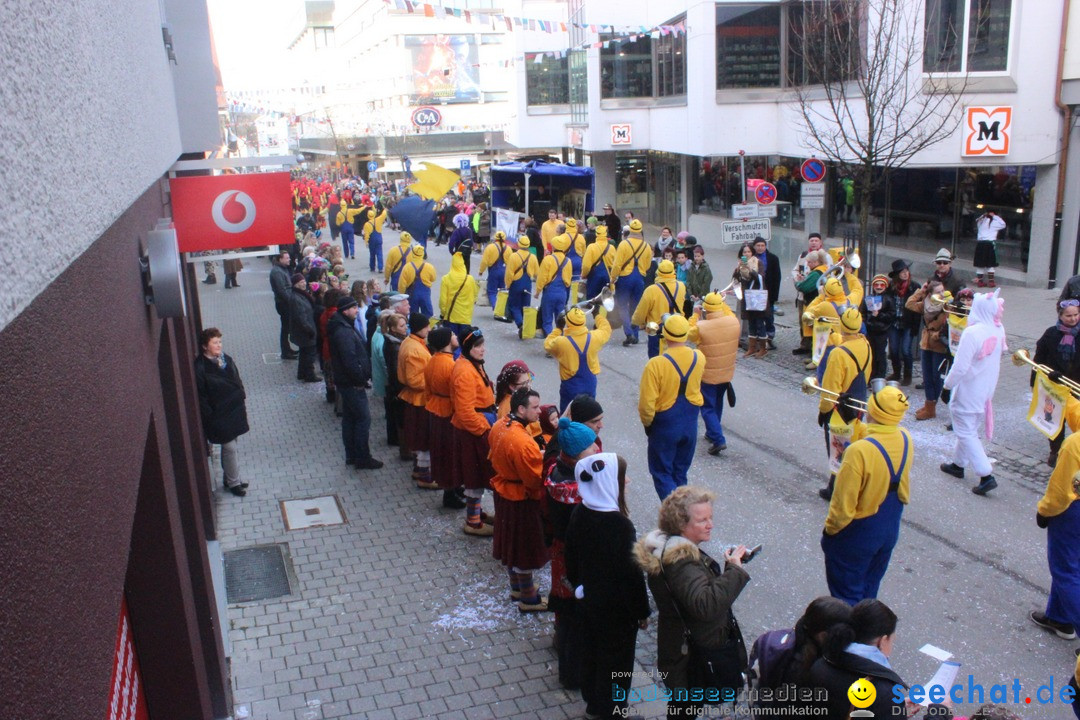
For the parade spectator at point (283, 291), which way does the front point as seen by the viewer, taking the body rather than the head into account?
to the viewer's right

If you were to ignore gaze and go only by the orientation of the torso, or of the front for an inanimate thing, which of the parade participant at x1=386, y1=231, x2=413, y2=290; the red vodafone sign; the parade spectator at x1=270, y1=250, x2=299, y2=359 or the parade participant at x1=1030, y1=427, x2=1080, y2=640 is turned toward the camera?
the red vodafone sign

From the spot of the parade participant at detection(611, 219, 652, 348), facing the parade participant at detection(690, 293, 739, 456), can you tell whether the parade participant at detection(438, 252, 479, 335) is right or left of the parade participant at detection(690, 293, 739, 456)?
right

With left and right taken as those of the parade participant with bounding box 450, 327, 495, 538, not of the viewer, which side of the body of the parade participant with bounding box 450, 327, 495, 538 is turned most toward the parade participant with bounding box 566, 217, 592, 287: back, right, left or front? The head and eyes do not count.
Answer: left

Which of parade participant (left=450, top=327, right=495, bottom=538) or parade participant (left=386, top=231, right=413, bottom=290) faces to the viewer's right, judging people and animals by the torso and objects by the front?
parade participant (left=450, top=327, right=495, bottom=538)

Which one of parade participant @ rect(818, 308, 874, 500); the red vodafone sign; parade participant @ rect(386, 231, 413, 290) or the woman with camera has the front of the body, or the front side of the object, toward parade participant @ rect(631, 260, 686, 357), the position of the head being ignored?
parade participant @ rect(818, 308, 874, 500)

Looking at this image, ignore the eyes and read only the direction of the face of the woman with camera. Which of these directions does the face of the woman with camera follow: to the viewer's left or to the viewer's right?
to the viewer's right

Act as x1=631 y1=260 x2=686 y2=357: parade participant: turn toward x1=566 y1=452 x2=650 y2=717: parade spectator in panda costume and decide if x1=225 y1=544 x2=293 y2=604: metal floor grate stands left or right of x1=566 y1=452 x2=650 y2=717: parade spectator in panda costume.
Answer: right

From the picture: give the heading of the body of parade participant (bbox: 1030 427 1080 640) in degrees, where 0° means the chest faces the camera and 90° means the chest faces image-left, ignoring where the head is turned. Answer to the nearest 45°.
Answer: approximately 135°

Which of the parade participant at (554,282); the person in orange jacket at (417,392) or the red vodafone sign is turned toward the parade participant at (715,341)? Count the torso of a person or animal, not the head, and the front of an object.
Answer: the person in orange jacket

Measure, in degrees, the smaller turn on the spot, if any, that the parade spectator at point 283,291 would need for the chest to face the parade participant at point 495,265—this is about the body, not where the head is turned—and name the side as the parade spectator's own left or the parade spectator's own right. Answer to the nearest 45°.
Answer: approximately 45° to the parade spectator's own left

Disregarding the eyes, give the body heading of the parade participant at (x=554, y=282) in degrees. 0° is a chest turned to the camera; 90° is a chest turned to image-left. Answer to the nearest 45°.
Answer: approximately 135°

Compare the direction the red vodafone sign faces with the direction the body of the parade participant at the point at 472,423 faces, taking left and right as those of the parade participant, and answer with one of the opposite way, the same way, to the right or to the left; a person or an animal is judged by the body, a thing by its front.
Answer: to the right

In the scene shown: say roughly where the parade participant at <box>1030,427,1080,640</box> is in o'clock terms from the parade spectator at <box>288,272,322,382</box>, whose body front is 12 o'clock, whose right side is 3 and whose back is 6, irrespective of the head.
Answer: the parade participant at <box>1030,427,1080,640</box> is roughly at 2 o'clock from the parade spectator at <box>288,272,322,382</box>.

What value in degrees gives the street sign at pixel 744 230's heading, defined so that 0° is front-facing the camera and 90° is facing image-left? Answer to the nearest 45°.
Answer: approximately 0°

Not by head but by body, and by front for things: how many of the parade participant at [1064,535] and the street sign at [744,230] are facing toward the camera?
1
